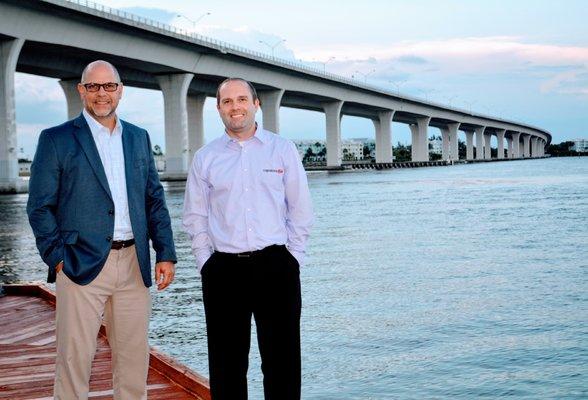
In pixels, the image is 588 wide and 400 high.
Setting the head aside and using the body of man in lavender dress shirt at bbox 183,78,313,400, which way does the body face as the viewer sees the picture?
toward the camera

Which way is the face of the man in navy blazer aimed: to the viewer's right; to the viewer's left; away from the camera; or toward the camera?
toward the camera

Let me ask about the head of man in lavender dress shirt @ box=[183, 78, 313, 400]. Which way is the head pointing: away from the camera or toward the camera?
toward the camera

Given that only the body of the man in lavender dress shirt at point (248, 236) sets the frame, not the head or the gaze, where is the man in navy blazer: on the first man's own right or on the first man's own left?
on the first man's own right
